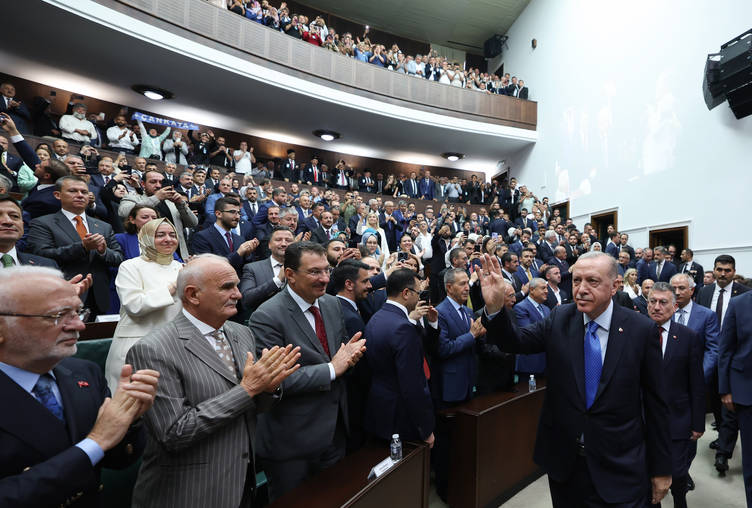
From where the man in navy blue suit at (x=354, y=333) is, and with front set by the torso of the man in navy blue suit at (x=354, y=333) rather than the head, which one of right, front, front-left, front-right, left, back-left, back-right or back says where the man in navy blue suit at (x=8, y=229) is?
back

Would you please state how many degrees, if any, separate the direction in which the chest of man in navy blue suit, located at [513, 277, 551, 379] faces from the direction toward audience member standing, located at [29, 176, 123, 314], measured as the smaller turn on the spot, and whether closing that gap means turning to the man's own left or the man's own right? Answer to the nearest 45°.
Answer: approximately 90° to the man's own right

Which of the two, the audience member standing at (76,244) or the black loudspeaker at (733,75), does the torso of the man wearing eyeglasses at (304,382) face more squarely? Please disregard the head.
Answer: the black loudspeaker

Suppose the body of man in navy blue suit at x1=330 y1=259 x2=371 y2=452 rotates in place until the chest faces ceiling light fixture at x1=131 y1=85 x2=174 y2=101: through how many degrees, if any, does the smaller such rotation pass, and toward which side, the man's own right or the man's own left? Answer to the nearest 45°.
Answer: approximately 135° to the man's own left

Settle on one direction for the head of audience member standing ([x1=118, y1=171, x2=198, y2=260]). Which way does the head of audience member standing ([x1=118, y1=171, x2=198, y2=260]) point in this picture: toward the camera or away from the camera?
toward the camera

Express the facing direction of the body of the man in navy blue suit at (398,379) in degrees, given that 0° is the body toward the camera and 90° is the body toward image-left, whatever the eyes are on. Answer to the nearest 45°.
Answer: approximately 225°

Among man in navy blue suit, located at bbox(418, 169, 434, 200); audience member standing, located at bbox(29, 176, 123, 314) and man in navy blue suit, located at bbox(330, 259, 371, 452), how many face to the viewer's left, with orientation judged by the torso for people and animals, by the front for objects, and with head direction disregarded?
0

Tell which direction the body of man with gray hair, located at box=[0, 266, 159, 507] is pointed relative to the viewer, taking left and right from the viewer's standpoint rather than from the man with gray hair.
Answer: facing the viewer and to the right of the viewer

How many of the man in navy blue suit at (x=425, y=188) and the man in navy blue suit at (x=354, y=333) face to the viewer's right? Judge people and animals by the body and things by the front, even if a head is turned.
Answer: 1

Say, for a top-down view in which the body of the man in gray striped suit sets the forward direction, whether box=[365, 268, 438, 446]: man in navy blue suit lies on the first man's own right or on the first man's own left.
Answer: on the first man's own left

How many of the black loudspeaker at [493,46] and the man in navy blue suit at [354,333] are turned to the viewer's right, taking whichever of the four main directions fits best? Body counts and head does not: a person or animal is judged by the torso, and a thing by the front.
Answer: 1

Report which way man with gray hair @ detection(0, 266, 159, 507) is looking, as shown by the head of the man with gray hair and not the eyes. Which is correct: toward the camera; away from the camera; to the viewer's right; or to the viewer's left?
to the viewer's right

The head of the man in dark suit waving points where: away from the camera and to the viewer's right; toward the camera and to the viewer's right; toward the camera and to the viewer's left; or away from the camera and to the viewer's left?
toward the camera and to the viewer's left
